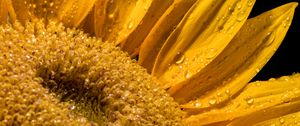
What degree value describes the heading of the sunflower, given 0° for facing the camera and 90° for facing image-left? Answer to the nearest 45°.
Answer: approximately 0°
